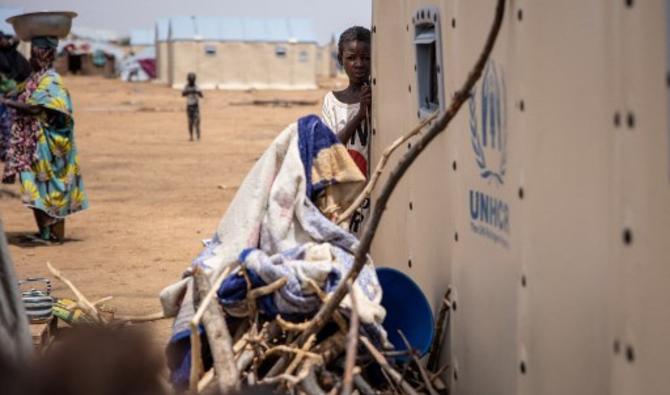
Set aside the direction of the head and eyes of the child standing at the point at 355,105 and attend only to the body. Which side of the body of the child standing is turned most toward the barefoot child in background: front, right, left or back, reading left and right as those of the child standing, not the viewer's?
back

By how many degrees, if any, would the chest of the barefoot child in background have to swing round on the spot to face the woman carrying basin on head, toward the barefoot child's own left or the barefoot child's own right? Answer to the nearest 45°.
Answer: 0° — they already face them

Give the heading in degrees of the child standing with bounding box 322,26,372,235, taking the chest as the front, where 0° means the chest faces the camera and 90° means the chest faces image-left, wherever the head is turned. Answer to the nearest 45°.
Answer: approximately 0°

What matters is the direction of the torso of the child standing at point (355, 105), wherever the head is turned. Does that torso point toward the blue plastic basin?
yes

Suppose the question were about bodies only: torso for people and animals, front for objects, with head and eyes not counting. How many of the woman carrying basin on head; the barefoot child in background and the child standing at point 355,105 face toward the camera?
2

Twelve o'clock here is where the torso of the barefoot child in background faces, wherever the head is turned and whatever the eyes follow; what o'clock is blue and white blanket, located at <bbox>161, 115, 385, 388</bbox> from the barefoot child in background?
The blue and white blanket is roughly at 12 o'clock from the barefoot child in background.

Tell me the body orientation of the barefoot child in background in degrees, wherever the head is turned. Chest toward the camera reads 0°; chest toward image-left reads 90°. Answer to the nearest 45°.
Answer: approximately 0°

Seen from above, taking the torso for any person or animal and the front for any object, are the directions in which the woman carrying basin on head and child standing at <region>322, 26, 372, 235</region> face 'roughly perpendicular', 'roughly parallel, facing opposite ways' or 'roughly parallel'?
roughly perpendicular
